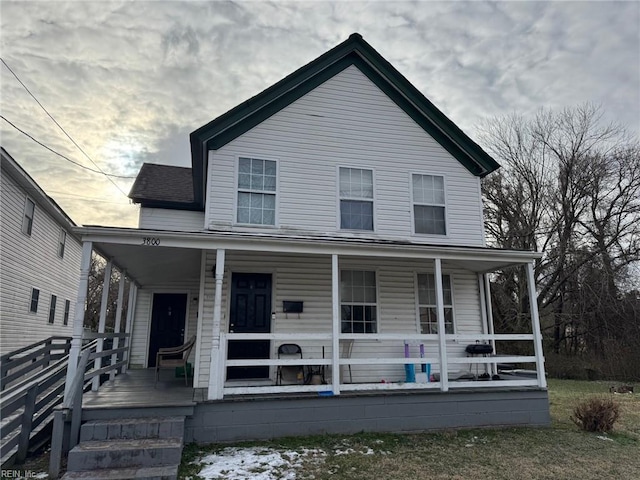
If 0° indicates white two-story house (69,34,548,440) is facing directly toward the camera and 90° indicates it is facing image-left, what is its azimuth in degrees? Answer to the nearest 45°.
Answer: approximately 0°

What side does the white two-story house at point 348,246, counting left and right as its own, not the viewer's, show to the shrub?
left

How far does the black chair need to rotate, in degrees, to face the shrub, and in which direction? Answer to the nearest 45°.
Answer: approximately 90° to its left

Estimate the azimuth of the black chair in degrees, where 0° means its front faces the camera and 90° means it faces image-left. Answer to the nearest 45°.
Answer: approximately 0°

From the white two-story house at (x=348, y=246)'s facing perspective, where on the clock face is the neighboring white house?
The neighboring white house is roughly at 4 o'clock from the white two-story house.

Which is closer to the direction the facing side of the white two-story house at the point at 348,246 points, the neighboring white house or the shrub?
the shrub
